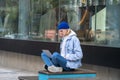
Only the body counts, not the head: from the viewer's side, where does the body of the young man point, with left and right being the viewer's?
facing to the left of the viewer
